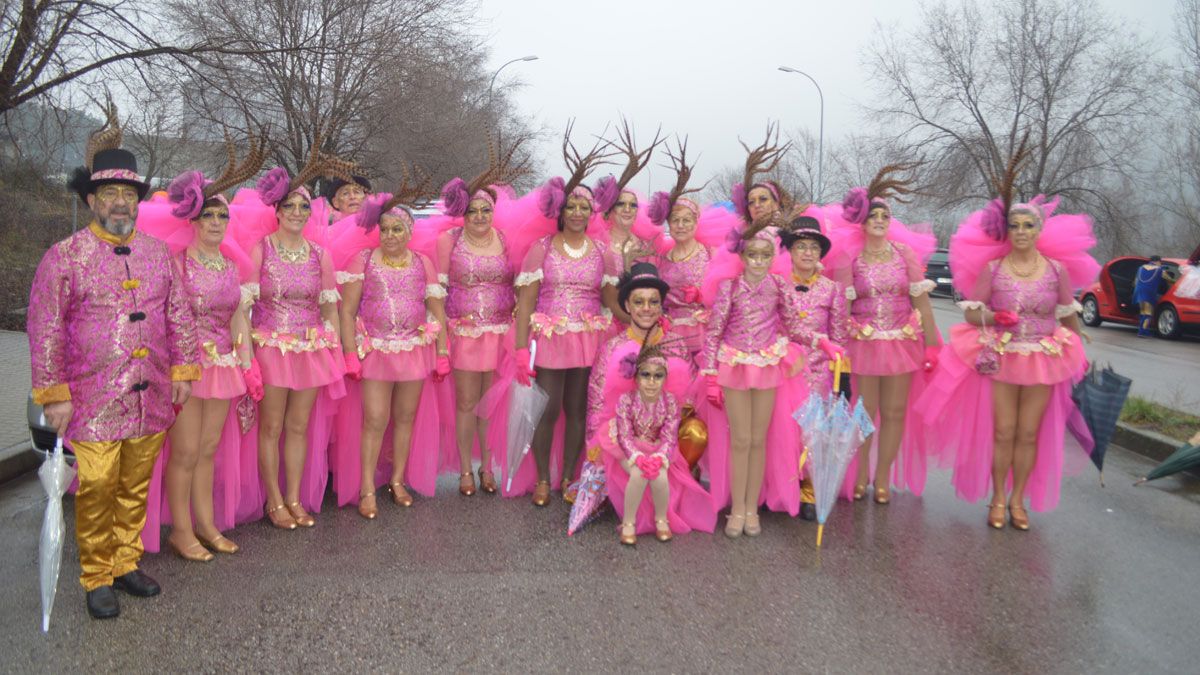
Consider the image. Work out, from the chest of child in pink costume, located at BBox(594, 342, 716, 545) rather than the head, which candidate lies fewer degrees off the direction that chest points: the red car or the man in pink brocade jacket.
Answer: the man in pink brocade jacket

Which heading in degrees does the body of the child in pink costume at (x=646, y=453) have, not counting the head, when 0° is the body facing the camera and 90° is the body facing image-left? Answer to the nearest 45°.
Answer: approximately 0°

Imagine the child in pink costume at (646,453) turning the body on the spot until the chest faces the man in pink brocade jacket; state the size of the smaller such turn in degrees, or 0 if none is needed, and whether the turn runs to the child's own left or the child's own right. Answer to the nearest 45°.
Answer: approximately 45° to the child's own right

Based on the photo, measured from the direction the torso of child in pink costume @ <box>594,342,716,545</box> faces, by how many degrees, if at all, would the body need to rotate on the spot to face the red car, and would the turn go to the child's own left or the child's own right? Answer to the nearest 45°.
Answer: approximately 135° to the child's own left
